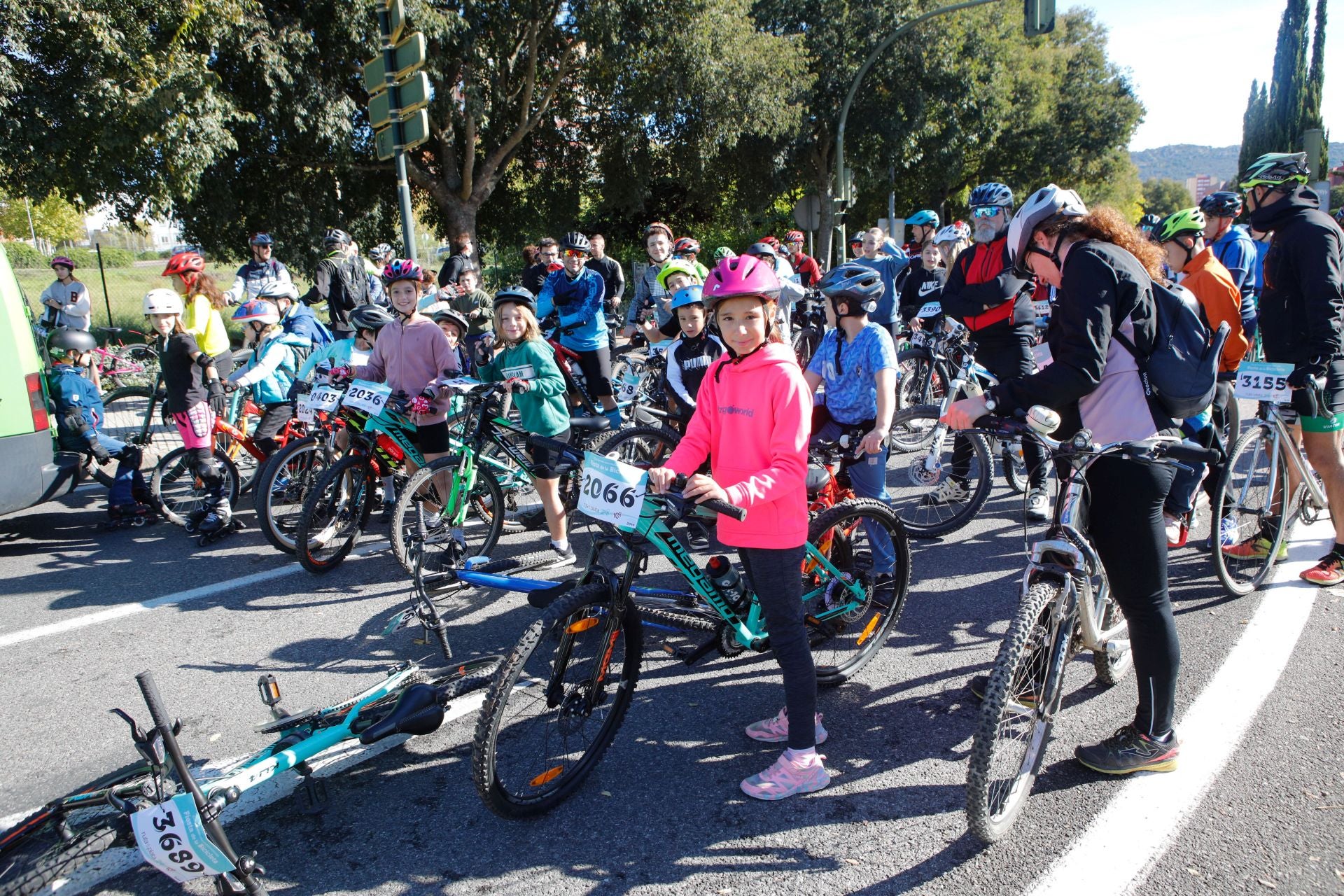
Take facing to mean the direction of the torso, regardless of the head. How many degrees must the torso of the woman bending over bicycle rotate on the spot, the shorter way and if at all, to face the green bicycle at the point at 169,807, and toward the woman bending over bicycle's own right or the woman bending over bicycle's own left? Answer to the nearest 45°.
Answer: approximately 45° to the woman bending over bicycle's own left

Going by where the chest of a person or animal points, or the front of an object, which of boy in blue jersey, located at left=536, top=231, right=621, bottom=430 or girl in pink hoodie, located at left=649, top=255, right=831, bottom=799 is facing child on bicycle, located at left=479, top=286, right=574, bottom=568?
the boy in blue jersey

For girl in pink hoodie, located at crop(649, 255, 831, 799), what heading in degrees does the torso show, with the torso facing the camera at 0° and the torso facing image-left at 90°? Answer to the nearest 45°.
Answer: approximately 45°

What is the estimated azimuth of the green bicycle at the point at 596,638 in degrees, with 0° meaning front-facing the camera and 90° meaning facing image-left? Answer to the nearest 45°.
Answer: approximately 45°
